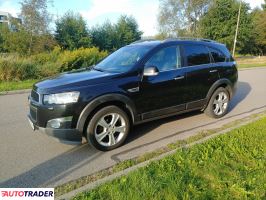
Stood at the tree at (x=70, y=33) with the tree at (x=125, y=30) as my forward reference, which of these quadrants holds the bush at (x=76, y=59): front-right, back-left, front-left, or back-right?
back-right

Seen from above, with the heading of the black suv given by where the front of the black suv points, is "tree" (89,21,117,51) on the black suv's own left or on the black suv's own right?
on the black suv's own right

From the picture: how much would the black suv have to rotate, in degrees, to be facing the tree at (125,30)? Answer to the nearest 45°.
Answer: approximately 135° to its right

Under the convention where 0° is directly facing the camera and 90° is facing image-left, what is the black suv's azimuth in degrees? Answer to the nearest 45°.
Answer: approximately 45°

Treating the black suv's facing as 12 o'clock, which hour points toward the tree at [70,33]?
The tree is roughly at 4 o'clock from the black suv.

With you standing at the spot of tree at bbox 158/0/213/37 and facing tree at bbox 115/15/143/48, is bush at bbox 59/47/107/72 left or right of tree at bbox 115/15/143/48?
left

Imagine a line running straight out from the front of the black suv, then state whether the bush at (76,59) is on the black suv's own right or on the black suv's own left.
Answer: on the black suv's own right

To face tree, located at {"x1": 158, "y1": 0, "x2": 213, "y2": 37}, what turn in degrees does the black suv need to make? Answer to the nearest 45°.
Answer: approximately 135° to its right

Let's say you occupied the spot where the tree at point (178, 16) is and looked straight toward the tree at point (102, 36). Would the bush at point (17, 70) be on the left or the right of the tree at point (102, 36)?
left

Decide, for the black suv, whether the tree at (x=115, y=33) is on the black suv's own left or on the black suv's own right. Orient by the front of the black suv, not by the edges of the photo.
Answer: on the black suv's own right

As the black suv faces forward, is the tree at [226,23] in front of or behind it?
behind
